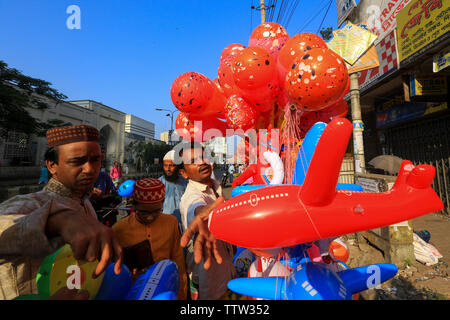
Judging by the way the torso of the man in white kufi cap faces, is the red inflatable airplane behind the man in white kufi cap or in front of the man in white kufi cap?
in front

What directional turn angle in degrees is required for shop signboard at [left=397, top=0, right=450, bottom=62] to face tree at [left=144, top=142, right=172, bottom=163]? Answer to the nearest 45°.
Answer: approximately 45° to its right

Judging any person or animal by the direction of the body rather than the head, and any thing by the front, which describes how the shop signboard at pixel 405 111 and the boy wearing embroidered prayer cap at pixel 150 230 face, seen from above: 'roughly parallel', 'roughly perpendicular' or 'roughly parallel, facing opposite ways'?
roughly perpendicular

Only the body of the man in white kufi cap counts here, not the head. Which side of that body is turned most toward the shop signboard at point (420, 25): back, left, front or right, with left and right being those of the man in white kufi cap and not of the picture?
left

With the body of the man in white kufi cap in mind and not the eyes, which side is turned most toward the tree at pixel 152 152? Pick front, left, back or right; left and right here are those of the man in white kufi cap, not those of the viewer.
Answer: back

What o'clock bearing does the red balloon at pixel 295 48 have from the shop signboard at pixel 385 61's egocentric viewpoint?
The red balloon is roughly at 11 o'clock from the shop signboard.

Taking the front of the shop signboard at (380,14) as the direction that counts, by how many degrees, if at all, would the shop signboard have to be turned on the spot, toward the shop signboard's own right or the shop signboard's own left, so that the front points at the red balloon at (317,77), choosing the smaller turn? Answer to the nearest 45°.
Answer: approximately 45° to the shop signboard's own left

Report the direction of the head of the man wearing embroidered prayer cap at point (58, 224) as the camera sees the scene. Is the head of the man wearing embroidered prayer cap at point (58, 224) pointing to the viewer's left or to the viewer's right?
to the viewer's right
